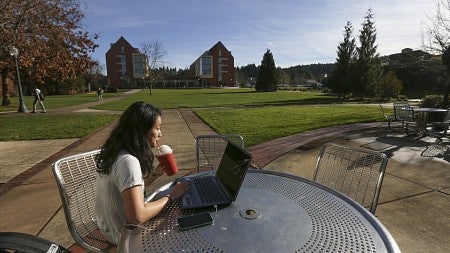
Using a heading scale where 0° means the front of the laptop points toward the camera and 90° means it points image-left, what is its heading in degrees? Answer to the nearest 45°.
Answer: approximately 90°

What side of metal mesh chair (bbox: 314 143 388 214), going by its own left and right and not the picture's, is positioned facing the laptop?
front

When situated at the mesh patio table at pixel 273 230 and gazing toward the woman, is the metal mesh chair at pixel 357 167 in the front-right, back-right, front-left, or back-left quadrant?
back-right

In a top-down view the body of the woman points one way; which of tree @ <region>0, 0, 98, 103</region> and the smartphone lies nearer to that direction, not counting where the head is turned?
the smartphone

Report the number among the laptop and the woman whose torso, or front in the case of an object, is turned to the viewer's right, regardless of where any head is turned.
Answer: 1

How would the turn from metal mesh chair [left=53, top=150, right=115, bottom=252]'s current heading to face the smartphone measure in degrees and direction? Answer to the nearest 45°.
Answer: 0° — it already faces it

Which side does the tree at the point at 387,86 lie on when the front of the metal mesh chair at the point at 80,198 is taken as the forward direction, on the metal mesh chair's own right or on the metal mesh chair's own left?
on the metal mesh chair's own left

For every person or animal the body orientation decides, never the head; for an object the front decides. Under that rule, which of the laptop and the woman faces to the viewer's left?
the laptop

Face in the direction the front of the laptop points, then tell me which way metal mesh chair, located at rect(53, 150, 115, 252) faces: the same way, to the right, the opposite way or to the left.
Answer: the opposite way

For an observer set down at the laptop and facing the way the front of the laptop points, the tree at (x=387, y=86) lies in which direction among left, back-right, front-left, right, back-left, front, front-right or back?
back-right

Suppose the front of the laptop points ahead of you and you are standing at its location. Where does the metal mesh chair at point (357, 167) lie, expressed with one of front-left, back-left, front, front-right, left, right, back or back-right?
back-right

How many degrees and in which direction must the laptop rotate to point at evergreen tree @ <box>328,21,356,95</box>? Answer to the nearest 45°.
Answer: approximately 135° to its right

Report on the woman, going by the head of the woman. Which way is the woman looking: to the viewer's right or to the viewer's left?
to the viewer's right

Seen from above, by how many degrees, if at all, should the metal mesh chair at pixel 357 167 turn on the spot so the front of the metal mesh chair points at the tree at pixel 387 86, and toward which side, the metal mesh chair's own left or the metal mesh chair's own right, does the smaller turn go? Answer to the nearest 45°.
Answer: approximately 135° to the metal mesh chair's own right

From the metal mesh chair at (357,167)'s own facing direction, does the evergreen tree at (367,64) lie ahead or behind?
behind

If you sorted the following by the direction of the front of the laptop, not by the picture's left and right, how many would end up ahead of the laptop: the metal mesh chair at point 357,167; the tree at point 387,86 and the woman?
1

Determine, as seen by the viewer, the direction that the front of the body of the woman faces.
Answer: to the viewer's right
